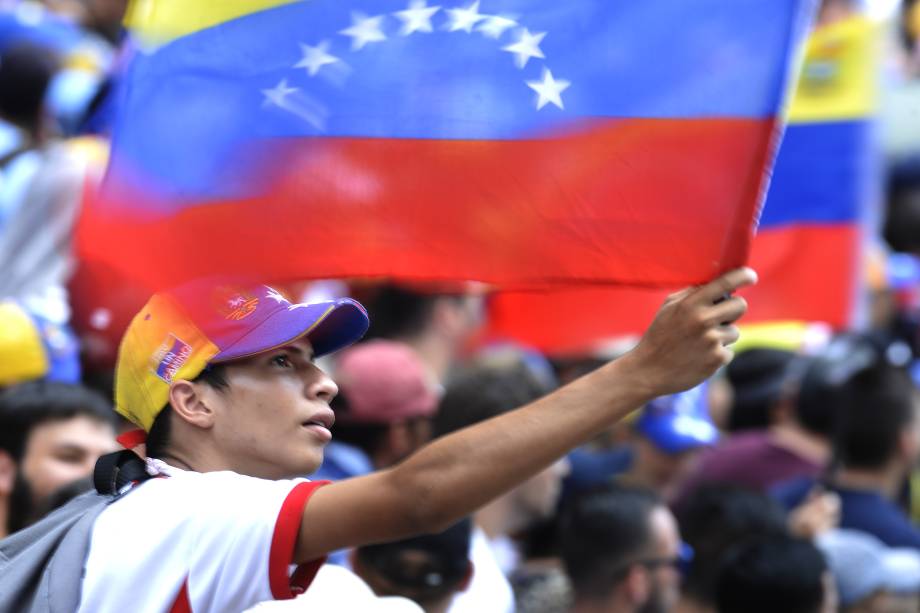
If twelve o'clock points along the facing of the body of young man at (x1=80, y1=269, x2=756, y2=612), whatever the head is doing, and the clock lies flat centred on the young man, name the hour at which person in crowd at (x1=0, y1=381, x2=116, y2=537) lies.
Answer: The person in crowd is roughly at 8 o'clock from the young man.

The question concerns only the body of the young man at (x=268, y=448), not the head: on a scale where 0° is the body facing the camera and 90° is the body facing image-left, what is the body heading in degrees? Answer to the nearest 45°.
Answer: approximately 270°

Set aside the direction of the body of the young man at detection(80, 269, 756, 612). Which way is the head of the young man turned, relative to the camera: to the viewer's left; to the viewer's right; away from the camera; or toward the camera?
to the viewer's right

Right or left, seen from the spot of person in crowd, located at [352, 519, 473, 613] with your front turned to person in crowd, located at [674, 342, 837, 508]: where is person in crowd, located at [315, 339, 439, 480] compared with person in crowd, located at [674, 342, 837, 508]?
left

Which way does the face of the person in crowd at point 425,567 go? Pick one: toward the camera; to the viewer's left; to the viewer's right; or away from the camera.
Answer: away from the camera

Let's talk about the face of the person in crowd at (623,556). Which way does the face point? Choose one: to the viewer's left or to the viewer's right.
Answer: to the viewer's right

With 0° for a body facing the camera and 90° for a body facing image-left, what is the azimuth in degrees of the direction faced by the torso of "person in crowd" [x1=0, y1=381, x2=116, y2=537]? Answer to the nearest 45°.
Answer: approximately 315°
